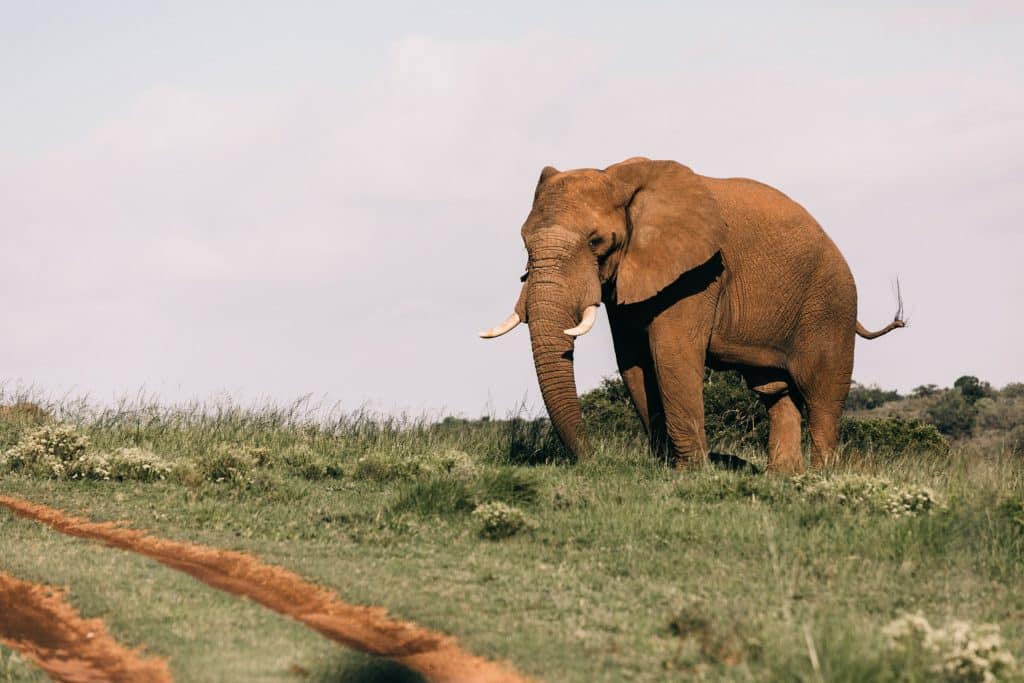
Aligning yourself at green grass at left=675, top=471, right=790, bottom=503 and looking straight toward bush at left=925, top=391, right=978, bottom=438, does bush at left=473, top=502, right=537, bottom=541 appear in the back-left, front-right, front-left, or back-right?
back-left

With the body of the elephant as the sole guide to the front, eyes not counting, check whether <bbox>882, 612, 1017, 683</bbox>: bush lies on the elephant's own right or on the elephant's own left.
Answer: on the elephant's own left

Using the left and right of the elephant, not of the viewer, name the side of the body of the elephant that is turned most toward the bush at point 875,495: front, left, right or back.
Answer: left

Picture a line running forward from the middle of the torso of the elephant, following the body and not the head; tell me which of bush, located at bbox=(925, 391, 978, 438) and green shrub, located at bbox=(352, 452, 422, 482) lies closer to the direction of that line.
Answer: the green shrub

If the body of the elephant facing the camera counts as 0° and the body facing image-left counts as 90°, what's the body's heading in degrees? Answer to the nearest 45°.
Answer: approximately 45°

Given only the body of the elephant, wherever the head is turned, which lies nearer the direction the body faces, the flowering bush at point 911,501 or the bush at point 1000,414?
the flowering bush

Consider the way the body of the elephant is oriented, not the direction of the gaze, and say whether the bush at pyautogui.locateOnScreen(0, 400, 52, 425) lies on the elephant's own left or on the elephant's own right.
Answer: on the elephant's own right

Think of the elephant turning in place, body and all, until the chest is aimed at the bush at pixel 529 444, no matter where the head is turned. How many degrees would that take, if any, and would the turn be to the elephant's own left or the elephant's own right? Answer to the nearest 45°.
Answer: approximately 90° to the elephant's own right

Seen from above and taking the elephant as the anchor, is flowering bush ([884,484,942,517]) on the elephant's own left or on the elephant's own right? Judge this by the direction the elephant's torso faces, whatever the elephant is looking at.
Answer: on the elephant's own left

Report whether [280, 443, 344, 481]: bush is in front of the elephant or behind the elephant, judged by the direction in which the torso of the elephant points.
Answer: in front

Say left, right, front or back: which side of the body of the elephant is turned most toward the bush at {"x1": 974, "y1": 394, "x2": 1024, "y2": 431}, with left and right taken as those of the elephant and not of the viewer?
back

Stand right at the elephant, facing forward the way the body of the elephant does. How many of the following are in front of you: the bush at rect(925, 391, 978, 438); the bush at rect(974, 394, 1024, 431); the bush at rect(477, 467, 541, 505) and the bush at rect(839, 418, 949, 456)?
1
